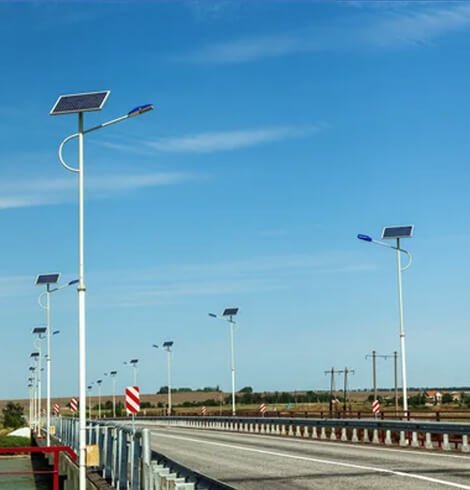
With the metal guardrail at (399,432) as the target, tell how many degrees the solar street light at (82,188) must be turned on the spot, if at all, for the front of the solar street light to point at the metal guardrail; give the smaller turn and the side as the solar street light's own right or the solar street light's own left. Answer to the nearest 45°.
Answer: approximately 45° to the solar street light's own left

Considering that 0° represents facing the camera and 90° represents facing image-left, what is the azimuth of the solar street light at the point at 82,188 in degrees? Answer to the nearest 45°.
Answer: approximately 270°
